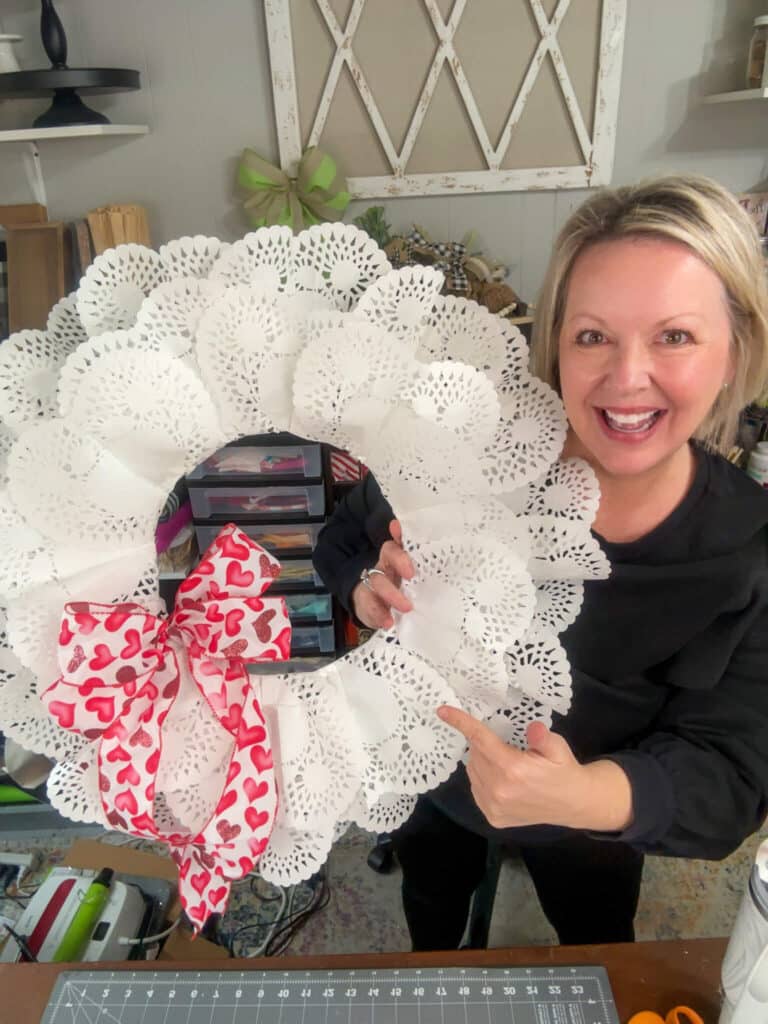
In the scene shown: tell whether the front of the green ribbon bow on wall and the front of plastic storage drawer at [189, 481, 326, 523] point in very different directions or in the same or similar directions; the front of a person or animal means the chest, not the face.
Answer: same or similar directions

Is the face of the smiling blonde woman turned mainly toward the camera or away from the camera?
toward the camera

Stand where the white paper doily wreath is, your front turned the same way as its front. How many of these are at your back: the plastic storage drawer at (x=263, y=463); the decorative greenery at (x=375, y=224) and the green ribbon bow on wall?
3

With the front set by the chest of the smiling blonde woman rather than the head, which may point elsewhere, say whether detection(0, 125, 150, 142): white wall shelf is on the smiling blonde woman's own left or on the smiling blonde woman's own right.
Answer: on the smiling blonde woman's own right

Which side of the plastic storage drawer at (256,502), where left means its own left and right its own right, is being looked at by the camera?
front

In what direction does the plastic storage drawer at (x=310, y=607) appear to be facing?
toward the camera

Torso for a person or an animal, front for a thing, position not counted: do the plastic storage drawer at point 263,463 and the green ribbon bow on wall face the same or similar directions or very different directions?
same or similar directions

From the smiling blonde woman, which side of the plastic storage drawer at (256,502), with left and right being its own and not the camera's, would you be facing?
front

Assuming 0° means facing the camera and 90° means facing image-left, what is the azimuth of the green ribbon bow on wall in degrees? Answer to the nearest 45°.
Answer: approximately 0°

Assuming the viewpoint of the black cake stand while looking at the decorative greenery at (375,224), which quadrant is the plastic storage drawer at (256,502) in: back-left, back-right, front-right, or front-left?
front-right
